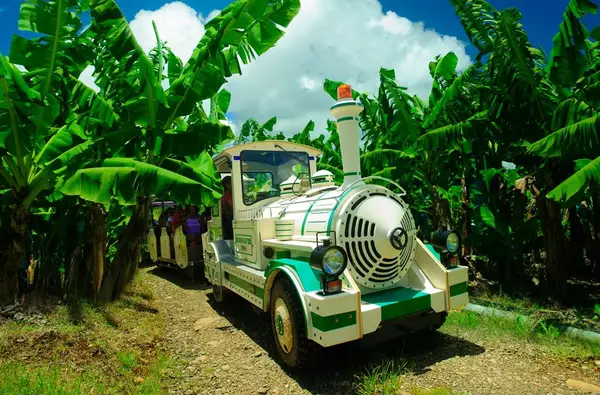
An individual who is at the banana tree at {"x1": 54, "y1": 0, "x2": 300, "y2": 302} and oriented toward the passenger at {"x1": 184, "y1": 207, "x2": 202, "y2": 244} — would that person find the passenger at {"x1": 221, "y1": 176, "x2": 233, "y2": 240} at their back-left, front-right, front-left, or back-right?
front-right

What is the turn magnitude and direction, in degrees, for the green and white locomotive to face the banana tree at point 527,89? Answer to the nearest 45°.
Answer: approximately 90° to its left

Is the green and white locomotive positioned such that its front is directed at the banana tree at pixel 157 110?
no

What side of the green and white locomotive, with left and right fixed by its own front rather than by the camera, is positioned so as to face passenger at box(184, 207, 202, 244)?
back

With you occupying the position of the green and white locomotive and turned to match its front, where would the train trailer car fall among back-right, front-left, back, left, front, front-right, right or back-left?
back

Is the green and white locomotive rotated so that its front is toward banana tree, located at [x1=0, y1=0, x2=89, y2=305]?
no

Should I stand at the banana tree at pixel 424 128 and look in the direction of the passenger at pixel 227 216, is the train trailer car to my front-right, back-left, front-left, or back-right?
front-right

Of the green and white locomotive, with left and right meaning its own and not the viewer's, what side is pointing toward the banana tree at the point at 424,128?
left

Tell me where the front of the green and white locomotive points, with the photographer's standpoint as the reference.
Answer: facing the viewer and to the right of the viewer
